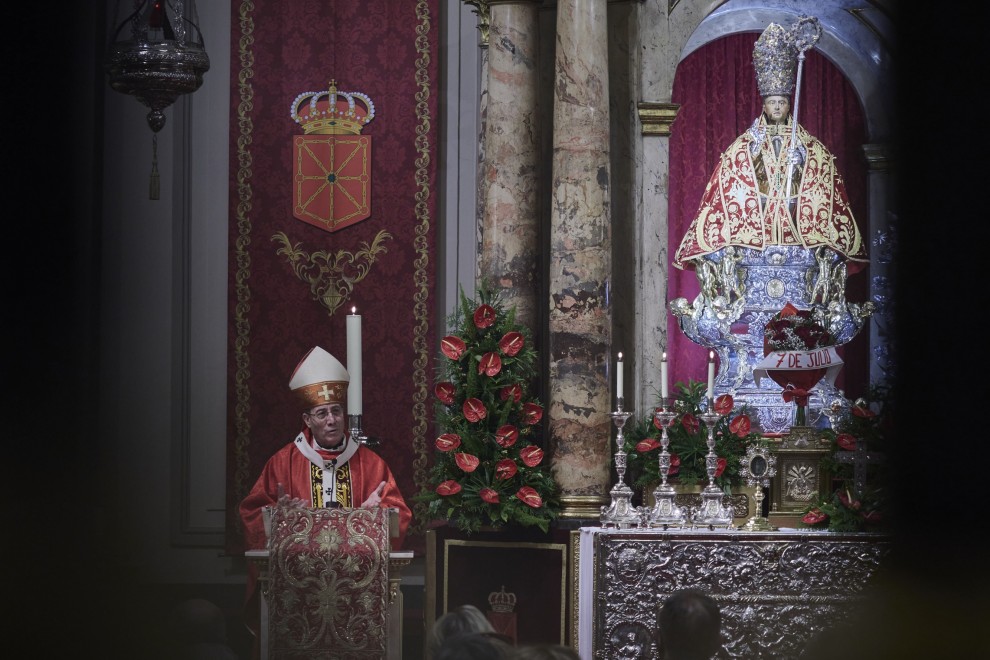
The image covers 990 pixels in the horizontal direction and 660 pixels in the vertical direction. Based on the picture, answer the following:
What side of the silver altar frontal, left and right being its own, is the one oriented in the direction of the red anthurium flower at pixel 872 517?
left

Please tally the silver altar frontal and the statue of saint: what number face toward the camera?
2

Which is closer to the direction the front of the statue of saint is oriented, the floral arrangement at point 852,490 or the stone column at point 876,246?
the floral arrangement

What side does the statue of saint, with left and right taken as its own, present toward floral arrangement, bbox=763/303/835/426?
front

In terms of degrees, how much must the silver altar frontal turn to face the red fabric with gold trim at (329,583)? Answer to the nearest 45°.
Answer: approximately 45° to its right

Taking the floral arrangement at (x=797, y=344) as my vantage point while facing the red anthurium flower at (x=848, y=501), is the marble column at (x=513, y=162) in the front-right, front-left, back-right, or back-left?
back-right

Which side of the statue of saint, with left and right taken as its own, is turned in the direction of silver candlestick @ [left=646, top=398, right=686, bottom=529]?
front

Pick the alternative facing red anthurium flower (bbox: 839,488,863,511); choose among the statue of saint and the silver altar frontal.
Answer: the statue of saint
